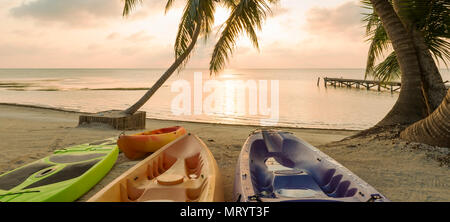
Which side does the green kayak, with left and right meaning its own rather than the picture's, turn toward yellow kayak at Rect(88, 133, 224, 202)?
right

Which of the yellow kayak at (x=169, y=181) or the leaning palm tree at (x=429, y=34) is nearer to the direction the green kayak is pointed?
the leaning palm tree

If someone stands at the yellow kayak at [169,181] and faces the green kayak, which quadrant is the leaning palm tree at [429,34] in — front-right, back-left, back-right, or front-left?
back-right

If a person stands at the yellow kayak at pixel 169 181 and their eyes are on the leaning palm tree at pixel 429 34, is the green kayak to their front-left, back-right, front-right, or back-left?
back-left

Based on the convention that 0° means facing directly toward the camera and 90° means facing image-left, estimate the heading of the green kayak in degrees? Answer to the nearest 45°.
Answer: approximately 225°

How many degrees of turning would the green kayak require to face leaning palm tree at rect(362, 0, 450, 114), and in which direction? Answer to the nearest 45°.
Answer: approximately 45° to its right
